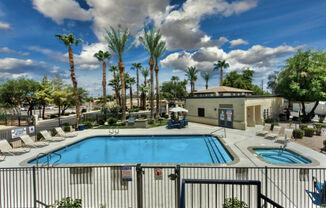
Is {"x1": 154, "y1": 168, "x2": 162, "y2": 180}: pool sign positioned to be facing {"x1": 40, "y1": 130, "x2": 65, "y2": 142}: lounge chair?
no

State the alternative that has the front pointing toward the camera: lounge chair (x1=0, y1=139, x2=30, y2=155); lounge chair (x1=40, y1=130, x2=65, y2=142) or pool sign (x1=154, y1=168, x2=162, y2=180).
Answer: the pool sign

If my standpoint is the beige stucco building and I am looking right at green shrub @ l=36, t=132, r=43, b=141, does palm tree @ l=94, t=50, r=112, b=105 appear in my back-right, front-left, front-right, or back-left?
front-right

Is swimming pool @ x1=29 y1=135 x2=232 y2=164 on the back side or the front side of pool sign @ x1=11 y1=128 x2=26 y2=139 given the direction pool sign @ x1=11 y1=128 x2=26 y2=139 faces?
on the front side

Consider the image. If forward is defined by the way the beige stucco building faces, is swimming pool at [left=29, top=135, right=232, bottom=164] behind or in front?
in front

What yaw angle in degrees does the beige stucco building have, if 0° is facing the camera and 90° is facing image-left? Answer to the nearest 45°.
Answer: approximately 45°

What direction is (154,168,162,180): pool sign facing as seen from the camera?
toward the camera

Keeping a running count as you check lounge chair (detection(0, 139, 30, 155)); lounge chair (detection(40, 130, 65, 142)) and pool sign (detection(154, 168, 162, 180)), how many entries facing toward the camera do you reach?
1

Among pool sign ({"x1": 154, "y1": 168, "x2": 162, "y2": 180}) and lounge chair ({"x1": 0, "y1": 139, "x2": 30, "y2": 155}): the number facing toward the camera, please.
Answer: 1

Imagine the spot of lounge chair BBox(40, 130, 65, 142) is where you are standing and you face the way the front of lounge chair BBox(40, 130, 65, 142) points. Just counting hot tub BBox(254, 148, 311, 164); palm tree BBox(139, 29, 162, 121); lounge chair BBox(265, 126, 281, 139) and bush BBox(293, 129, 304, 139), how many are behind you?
0

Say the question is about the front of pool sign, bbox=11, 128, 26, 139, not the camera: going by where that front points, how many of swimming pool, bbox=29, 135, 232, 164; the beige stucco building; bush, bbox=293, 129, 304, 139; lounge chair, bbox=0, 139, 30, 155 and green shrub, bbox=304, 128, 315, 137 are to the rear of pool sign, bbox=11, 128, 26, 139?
0

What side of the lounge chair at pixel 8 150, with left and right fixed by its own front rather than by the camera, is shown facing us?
right

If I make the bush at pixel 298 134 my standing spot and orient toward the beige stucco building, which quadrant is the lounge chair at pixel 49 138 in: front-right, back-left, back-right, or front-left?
front-left

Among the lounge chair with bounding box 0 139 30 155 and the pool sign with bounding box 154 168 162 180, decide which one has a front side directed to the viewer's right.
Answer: the lounge chair

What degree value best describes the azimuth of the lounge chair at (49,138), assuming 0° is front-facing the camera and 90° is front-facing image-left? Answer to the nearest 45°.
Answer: approximately 270°
